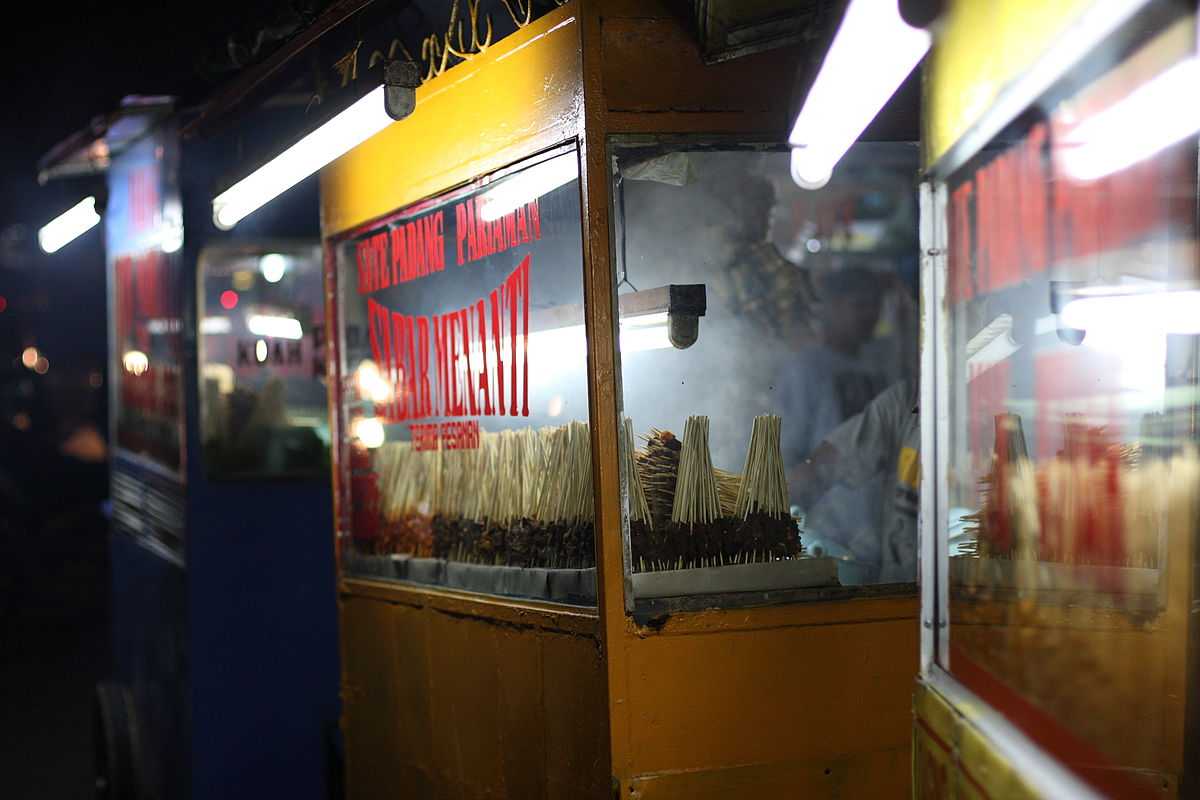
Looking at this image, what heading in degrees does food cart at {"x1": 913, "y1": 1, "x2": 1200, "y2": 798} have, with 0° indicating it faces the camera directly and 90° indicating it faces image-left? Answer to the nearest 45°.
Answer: approximately 45°

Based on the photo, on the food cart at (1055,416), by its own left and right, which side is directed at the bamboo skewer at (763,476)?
right

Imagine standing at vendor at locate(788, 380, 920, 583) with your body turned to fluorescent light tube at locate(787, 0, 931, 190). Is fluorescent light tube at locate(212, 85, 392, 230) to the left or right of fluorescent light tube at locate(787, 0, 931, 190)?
right

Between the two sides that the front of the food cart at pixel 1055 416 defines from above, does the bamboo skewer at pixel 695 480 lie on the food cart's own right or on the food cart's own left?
on the food cart's own right

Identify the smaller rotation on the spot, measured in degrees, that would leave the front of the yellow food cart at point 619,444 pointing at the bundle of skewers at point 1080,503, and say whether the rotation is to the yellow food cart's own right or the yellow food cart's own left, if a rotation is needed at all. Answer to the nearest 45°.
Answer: approximately 90° to the yellow food cart's own left

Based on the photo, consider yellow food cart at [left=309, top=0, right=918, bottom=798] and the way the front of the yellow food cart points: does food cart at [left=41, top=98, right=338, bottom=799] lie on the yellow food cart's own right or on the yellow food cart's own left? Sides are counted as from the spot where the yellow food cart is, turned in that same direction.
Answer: on the yellow food cart's own right

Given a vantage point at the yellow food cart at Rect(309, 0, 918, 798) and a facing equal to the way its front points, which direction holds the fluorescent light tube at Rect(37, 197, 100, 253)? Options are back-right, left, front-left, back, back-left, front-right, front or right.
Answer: right

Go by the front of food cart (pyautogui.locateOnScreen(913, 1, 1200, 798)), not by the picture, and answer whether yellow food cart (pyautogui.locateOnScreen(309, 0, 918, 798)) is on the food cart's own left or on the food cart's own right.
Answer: on the food cart's own right

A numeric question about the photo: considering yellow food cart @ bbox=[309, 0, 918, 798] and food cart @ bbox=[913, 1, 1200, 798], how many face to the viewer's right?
0

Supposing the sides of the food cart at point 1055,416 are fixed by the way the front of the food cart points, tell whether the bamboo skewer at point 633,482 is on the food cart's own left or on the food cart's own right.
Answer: on the food cart's own right
